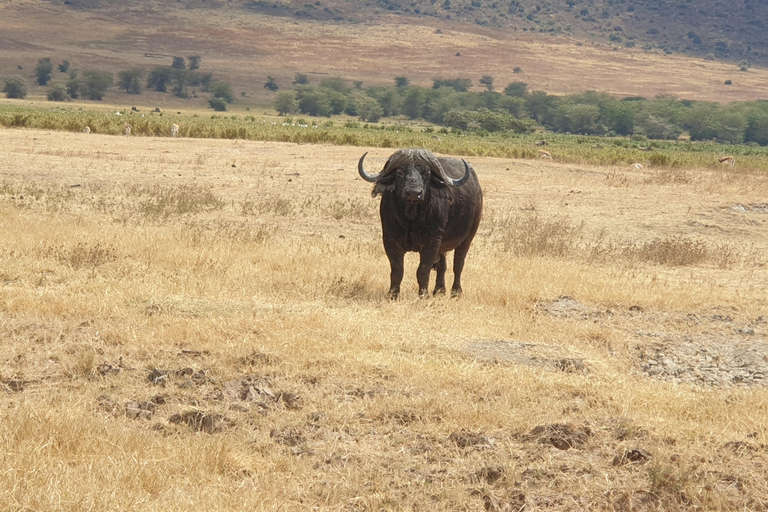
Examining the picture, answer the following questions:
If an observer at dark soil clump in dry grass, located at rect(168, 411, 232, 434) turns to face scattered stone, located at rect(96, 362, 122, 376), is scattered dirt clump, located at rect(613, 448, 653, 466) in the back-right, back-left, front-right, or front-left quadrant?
back-right

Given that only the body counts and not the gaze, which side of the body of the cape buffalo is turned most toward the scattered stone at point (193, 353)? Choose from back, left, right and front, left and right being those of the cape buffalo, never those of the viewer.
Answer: front

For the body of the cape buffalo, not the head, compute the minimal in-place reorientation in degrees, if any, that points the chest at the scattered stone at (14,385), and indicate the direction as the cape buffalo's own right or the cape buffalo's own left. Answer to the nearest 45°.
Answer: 0° — it already faces it

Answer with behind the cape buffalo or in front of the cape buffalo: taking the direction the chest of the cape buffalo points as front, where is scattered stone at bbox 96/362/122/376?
in front

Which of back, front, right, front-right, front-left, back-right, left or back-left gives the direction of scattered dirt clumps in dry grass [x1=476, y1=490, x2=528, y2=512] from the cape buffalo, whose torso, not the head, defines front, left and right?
front-left

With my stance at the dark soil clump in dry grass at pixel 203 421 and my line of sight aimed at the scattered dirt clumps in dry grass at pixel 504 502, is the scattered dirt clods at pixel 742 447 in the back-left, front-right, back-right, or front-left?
front-left

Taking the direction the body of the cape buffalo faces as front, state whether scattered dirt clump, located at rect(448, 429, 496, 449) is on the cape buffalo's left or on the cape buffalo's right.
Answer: on the cape buffalo's left

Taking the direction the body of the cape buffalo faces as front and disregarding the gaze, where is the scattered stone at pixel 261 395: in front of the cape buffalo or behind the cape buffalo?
in front

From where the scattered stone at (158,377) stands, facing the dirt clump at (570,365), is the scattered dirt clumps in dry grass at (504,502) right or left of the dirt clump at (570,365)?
right

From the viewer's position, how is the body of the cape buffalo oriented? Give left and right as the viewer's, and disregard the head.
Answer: facing the viewer and to the left of the viewer
